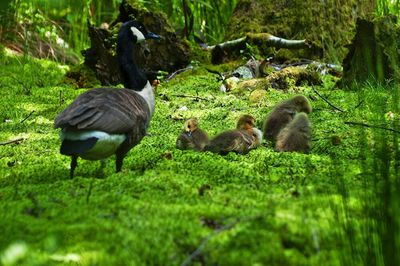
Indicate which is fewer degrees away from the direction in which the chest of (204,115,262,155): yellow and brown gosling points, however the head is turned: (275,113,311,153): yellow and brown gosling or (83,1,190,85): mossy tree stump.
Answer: the yellow and brown gosling

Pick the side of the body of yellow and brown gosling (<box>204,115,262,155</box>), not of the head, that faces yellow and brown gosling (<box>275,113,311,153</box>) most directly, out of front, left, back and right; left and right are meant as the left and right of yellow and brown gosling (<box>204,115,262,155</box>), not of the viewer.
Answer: front

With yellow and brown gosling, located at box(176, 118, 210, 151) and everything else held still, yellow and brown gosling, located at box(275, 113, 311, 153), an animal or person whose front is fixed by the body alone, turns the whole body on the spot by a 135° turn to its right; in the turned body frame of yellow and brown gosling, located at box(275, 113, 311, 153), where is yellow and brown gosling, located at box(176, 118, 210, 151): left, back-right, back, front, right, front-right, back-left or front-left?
right

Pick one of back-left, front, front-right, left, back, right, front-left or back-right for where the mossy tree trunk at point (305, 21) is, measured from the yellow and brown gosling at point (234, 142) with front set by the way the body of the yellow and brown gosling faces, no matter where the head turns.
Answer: left

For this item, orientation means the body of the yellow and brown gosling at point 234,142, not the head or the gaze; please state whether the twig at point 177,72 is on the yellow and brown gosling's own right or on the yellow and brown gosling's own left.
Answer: on the yellow and brown gosling's own left

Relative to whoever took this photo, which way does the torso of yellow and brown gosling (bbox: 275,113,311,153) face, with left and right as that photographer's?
facing away from the viewer and to the right of the viewer

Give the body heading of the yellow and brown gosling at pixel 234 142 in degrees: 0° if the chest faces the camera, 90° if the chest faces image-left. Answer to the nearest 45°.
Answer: approximately 270°

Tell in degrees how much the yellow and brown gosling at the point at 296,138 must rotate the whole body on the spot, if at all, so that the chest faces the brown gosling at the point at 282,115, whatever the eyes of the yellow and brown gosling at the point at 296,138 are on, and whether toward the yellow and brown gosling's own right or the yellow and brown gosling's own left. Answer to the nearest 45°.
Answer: approximately 45° to the yellow and brown gosling's own left

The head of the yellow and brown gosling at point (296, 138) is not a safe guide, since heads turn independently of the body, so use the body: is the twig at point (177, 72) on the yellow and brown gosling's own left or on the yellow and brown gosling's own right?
on the yellow and brown gosling's own left

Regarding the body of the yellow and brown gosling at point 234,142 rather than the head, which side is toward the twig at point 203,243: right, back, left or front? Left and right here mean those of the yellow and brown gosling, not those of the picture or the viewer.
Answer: right
